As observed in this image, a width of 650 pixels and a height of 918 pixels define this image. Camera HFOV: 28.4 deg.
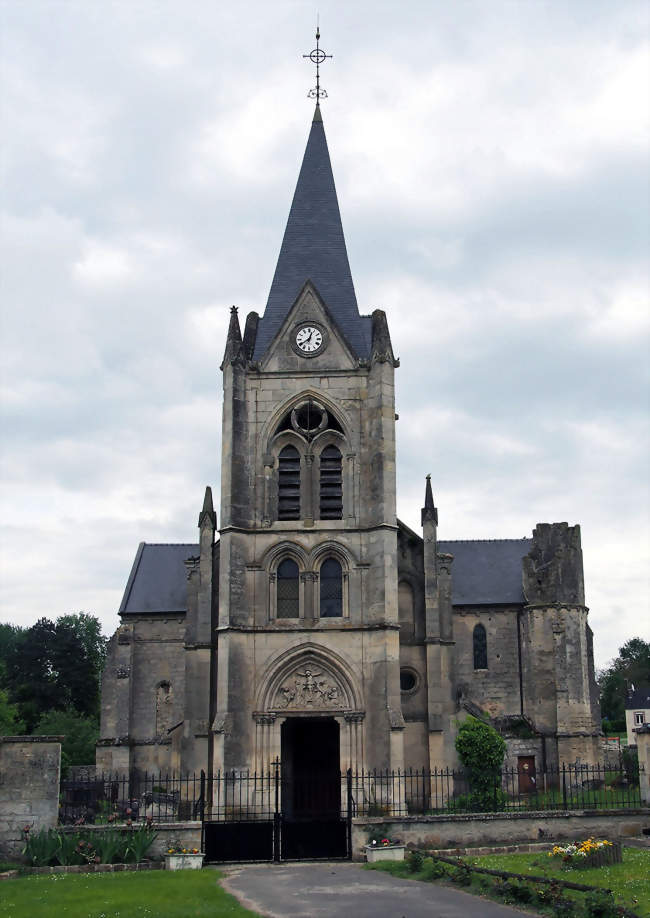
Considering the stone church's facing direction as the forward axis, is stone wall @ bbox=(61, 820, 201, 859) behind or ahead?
ahead

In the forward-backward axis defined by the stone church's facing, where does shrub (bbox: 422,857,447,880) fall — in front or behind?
in front

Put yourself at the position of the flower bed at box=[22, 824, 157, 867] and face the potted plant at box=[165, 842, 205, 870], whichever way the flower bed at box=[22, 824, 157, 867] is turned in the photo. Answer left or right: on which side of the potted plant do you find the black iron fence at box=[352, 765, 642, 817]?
left

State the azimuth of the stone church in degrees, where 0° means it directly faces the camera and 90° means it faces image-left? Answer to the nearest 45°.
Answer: approximately 0°

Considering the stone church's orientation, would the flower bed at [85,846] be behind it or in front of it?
in front

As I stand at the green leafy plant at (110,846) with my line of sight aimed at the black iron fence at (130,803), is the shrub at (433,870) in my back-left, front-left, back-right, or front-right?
back-right

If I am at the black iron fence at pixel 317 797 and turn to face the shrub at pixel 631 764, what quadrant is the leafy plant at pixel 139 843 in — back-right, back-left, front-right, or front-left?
back-right

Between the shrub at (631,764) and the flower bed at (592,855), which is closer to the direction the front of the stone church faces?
the flower bed

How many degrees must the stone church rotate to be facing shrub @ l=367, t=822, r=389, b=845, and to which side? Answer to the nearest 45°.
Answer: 0° — it already faces it
